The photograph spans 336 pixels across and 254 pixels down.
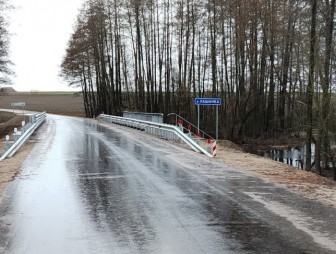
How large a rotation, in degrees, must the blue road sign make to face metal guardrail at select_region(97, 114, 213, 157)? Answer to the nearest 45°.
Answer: approximately 135° to its right

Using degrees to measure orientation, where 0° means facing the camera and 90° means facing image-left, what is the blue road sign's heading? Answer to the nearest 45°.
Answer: approximately 0°

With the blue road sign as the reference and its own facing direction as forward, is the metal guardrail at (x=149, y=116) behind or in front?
behind
